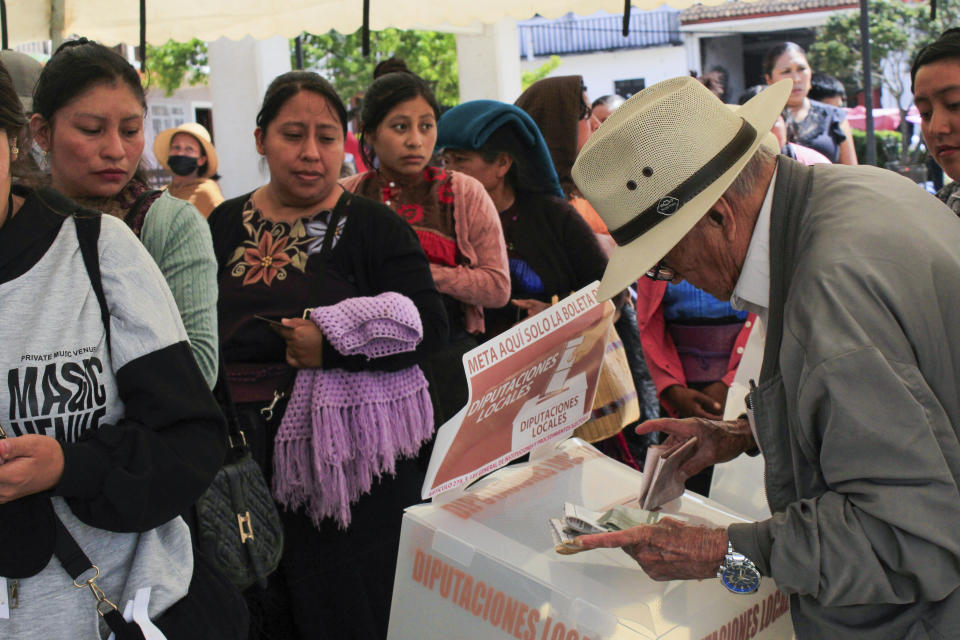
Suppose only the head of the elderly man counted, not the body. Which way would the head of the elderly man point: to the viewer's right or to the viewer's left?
to the viewer's left

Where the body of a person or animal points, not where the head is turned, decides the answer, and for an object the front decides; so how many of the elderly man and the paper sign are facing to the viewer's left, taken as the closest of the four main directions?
1

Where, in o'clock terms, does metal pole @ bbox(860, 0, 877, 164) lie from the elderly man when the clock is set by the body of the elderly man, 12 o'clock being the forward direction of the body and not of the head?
The metal pole is roughly at 3 o'clock from the elderly man.

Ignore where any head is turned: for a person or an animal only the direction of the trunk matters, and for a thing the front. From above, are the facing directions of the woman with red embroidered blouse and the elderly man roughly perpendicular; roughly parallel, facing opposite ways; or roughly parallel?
roughly perpendicular

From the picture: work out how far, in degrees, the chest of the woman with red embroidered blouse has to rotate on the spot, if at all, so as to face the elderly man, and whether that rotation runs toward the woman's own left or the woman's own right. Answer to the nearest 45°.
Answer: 0° — they already face them

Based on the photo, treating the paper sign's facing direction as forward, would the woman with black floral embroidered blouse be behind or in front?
behind

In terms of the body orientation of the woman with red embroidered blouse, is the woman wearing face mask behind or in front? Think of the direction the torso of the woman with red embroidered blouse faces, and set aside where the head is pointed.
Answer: behind

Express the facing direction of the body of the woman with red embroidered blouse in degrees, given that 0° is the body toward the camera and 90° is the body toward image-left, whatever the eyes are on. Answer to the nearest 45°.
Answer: approximately 0°

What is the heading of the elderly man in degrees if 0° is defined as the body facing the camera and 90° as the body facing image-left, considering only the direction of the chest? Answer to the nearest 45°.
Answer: approximately 90°
